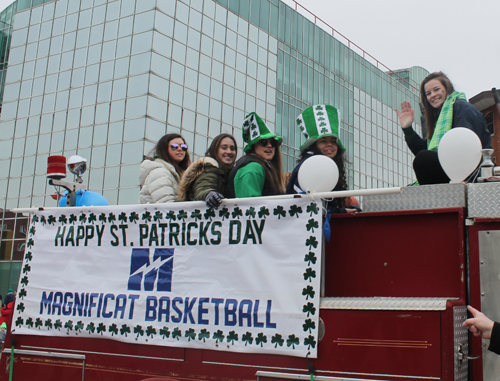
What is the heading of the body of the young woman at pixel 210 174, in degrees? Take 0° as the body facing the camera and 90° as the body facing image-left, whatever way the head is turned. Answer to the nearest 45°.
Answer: approximately 315°

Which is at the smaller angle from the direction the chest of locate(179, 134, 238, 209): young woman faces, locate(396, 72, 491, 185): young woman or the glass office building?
the young woman

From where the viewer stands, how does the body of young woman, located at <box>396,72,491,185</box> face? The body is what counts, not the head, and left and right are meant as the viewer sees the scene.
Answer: facing the viewer and to the left of the viewer

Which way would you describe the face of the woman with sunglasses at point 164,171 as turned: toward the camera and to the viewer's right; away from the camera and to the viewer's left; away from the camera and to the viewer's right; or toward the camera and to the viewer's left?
toward the camera and to the viewer's right

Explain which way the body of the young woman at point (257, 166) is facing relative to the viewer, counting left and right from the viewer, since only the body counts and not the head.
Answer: facing the viewer and to the right of the viewer

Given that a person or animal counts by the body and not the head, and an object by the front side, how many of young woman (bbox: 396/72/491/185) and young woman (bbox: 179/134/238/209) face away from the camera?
0

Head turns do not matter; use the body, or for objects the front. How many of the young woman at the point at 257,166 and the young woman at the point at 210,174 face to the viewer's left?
0
